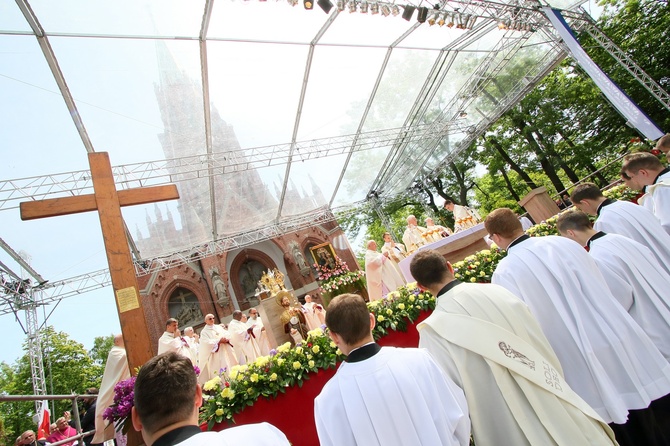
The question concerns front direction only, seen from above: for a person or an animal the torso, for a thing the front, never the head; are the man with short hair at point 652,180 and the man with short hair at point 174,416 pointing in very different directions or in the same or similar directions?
same or similar directions

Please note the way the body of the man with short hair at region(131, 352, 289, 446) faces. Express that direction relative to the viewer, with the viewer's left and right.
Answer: facing away from the viewer

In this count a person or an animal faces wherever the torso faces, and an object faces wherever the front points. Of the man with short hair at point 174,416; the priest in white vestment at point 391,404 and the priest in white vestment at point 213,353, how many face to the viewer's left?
0

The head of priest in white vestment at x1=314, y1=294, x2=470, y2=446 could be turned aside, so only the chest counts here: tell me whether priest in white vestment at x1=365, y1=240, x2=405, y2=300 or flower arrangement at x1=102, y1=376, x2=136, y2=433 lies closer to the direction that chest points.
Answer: the priest in white vestment

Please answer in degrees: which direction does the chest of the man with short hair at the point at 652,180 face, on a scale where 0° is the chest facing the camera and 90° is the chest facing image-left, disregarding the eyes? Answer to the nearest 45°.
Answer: approximately 90°

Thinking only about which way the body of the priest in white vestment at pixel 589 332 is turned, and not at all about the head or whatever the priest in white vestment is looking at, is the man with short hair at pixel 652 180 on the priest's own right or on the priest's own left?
on the priest's own right

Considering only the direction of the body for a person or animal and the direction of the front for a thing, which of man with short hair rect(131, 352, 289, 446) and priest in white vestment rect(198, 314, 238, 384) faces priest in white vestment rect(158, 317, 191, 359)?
the man with short hair

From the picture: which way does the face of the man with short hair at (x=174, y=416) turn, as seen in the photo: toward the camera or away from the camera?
away from the camera

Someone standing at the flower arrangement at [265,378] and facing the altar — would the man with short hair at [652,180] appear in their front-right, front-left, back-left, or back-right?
front-right

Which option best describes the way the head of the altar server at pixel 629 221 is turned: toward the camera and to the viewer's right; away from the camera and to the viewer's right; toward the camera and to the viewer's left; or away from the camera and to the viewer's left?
away from the camera and to the viewer's left

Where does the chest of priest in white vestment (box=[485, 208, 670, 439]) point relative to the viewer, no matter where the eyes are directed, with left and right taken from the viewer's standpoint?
facing away from the viewer and to the left of the viewer

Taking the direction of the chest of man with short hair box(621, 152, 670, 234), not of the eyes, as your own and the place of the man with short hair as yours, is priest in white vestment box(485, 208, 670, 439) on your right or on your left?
on your left

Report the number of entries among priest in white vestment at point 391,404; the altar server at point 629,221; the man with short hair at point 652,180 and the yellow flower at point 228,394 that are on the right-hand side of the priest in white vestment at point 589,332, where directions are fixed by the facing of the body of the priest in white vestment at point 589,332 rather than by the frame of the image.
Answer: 2

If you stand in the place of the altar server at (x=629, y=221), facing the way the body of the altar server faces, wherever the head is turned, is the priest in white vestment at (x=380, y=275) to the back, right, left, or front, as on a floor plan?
front

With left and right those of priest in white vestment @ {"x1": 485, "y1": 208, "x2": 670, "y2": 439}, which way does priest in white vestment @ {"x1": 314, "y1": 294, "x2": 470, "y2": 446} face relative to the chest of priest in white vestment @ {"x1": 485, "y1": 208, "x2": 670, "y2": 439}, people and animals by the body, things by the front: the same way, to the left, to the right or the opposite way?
the same way
